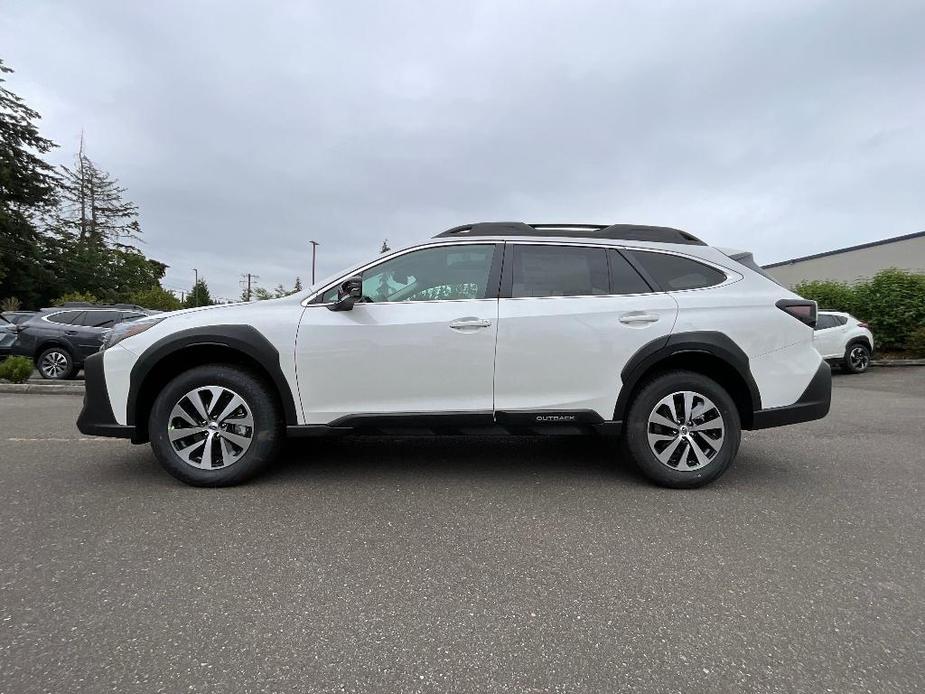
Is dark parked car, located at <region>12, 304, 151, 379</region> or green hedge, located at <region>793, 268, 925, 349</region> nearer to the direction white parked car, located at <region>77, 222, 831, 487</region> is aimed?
the dark parked car

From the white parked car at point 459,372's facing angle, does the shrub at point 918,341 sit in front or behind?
behind

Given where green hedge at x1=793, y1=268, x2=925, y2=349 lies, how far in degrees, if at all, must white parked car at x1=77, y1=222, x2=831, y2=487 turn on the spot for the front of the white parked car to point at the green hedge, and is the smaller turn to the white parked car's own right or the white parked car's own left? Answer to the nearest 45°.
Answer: approximately 135° to the white parked car's own right

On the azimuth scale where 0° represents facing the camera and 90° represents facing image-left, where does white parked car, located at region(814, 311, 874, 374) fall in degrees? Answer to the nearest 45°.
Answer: approximately 135°

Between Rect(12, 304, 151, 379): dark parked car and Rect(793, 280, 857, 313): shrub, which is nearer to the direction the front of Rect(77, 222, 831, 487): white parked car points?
the dark parked car

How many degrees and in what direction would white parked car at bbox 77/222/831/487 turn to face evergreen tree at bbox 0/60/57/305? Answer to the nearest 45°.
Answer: approximately 45° to its right

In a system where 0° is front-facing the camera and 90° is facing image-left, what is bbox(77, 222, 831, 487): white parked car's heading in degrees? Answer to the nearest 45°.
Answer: approximately 90°

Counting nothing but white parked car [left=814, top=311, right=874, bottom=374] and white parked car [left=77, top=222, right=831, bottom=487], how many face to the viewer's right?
0
